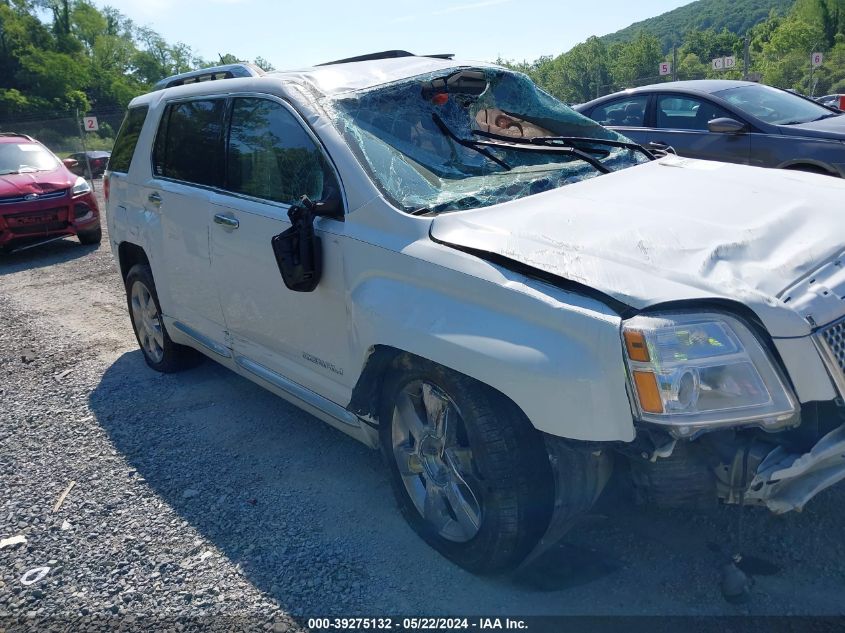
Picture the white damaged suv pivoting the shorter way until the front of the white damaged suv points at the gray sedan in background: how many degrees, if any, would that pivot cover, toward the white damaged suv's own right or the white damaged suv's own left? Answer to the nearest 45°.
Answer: approximately 90° to the white damaged suv's own left

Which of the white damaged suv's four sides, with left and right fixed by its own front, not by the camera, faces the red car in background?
back

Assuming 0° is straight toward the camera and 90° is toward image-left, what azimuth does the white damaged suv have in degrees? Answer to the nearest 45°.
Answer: approximately 315°
